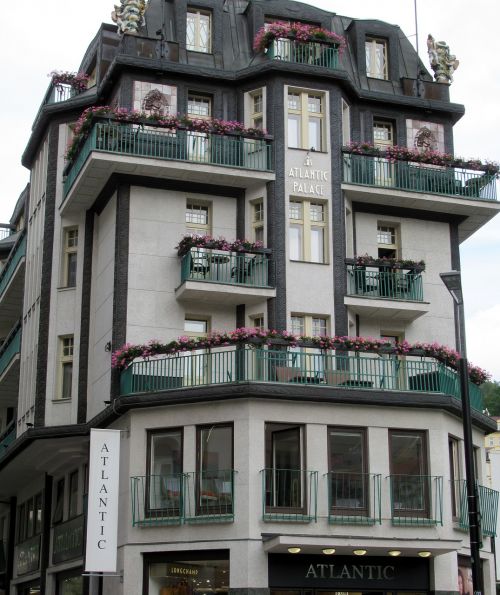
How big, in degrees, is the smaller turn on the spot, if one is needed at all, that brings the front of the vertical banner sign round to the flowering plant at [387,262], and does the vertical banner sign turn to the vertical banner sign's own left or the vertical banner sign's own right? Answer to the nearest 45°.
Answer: approximately 90° to the vertical banner sign's own left

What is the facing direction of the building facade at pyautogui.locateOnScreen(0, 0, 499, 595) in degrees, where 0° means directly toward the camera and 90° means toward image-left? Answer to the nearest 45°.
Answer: approximately 0°

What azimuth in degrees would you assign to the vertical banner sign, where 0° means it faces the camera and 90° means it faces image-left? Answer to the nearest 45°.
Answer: approximately 0°
